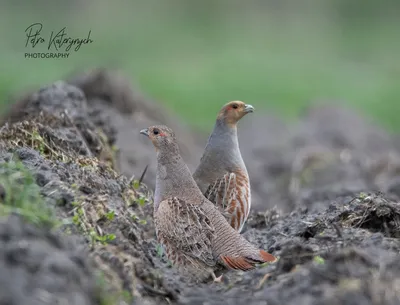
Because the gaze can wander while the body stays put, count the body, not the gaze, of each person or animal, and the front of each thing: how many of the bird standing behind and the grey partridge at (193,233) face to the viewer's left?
1

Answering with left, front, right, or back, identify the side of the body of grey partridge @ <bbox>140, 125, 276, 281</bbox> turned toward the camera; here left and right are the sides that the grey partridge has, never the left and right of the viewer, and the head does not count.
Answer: left

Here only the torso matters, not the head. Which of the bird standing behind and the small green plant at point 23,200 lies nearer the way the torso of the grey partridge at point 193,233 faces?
the small green plant
